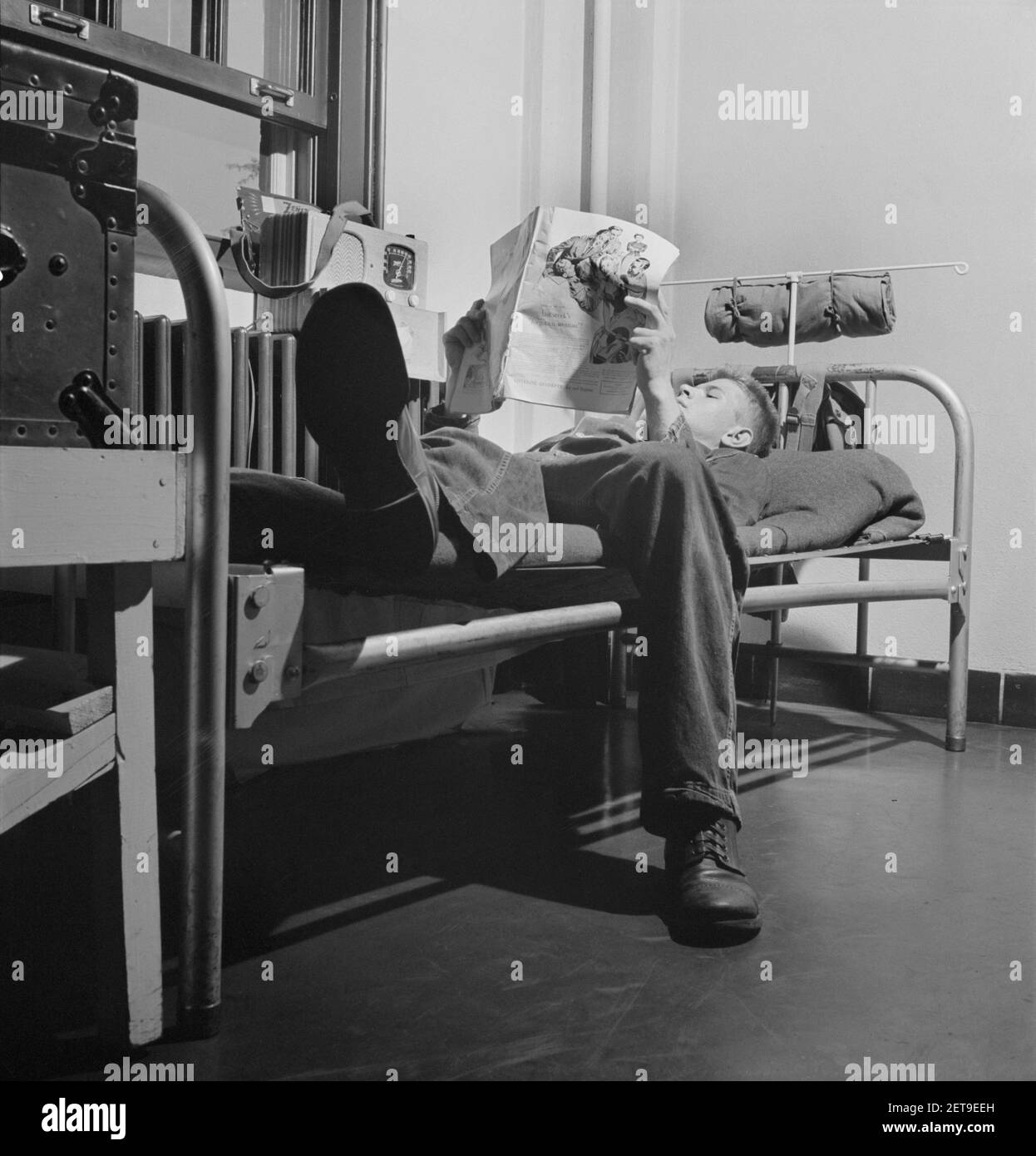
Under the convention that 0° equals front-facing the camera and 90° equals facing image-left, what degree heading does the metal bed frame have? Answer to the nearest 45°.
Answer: approximately 45°
